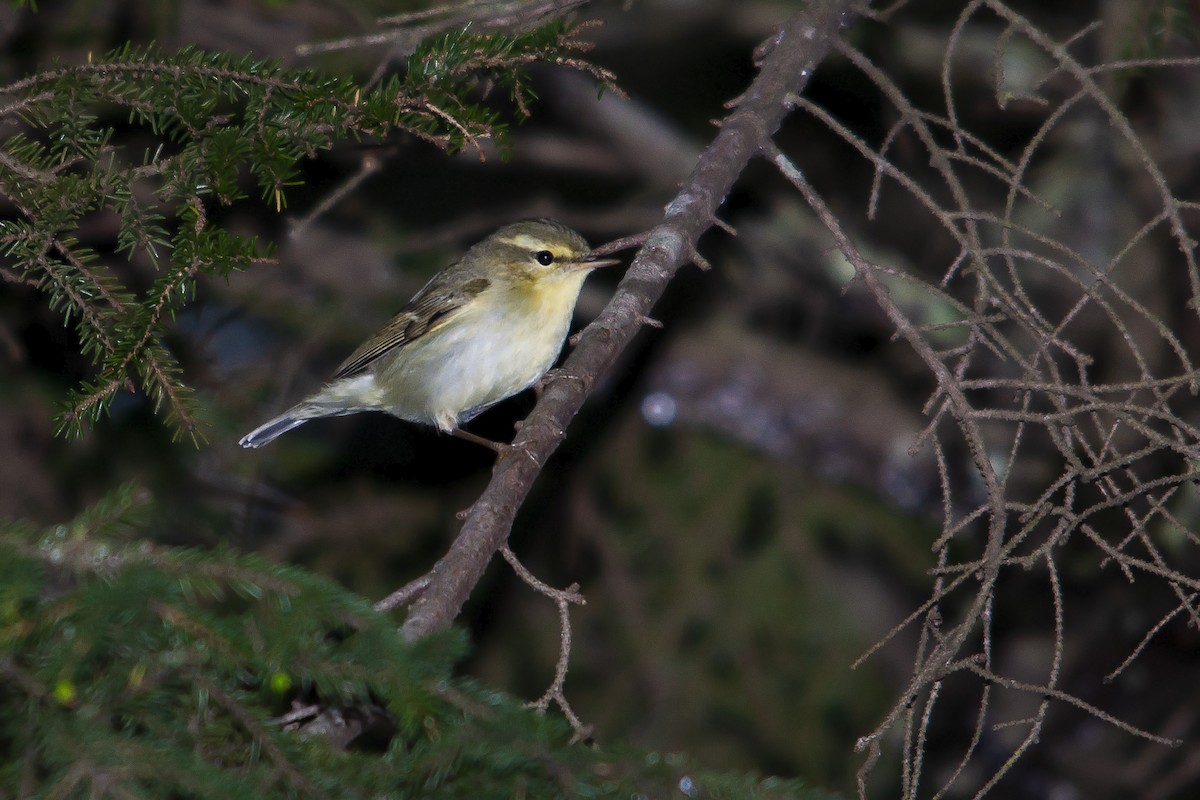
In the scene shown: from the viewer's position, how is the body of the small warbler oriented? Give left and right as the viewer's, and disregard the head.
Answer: facing to the right of the viewer
